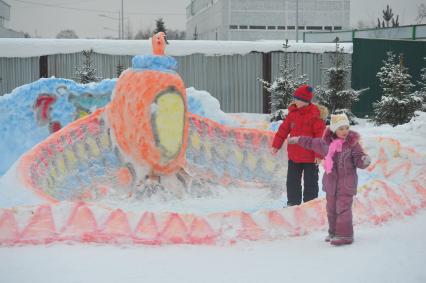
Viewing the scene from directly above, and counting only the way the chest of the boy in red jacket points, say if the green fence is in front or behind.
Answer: behind

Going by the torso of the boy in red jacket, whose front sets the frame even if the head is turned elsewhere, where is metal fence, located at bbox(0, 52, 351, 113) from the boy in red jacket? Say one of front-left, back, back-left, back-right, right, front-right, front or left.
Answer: back-right

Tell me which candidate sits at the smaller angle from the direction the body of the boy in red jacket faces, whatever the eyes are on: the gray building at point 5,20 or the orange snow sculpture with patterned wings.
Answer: the orange snow sculpture with patterned wings

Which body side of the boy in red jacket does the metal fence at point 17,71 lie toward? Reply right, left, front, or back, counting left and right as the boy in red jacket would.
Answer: right

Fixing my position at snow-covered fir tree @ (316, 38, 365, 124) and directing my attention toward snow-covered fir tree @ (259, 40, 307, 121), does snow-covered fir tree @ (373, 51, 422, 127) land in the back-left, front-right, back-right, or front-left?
back-left

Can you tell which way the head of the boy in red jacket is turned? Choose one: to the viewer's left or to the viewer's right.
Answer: to the viewer's left

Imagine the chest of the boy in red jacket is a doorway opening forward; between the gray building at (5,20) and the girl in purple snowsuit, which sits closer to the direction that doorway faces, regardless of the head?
the girl in purple snowsuit

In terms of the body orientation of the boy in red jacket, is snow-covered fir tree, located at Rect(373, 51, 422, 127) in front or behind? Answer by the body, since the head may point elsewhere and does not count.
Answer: behind

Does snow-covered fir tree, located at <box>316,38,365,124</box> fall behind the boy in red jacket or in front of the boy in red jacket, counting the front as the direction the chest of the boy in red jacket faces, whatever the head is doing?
behind

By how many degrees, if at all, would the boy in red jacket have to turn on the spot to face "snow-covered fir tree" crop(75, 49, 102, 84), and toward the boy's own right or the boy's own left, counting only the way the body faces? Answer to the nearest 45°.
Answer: approximately 90° to the boy's own right

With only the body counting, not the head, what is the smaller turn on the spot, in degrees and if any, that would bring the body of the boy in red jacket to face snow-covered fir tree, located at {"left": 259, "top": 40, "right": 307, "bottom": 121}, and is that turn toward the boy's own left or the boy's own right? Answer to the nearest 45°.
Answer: approximately 135° to the boy's own right

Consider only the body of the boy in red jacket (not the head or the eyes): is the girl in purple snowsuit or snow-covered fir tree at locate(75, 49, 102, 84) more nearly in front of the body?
the girl in purple snowsuit

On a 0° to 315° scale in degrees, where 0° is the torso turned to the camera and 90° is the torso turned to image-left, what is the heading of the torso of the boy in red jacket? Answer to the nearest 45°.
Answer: approximately 45°
